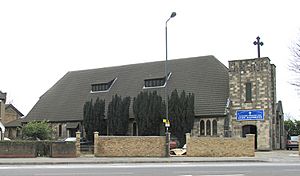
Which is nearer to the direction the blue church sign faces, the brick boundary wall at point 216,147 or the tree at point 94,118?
the brick boundary wall

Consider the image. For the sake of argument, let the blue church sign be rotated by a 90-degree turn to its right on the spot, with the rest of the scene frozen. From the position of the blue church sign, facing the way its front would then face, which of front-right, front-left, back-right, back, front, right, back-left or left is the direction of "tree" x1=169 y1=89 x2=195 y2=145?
front

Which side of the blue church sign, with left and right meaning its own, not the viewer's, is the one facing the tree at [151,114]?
right

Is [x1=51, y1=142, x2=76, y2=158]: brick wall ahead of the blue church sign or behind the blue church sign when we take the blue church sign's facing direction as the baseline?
ahead

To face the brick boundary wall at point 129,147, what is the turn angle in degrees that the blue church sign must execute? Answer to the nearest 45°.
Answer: approximately 45° to its right

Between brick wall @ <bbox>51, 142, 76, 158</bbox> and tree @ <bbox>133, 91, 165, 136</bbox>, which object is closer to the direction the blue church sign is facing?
the brick wall

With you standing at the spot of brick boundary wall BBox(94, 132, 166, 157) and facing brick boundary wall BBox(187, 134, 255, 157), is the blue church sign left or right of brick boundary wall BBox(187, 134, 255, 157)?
left

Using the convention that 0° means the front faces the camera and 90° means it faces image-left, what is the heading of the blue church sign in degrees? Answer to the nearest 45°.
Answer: approximately 0°

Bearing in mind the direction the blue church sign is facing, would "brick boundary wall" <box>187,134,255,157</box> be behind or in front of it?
in front

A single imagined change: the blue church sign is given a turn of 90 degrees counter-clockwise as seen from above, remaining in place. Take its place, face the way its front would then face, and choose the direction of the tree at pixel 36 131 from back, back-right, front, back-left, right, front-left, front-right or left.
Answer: back

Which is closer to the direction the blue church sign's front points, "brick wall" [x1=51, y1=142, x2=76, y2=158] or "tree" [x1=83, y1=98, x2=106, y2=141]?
the brick wall

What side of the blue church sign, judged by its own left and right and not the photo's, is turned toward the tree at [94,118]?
right
